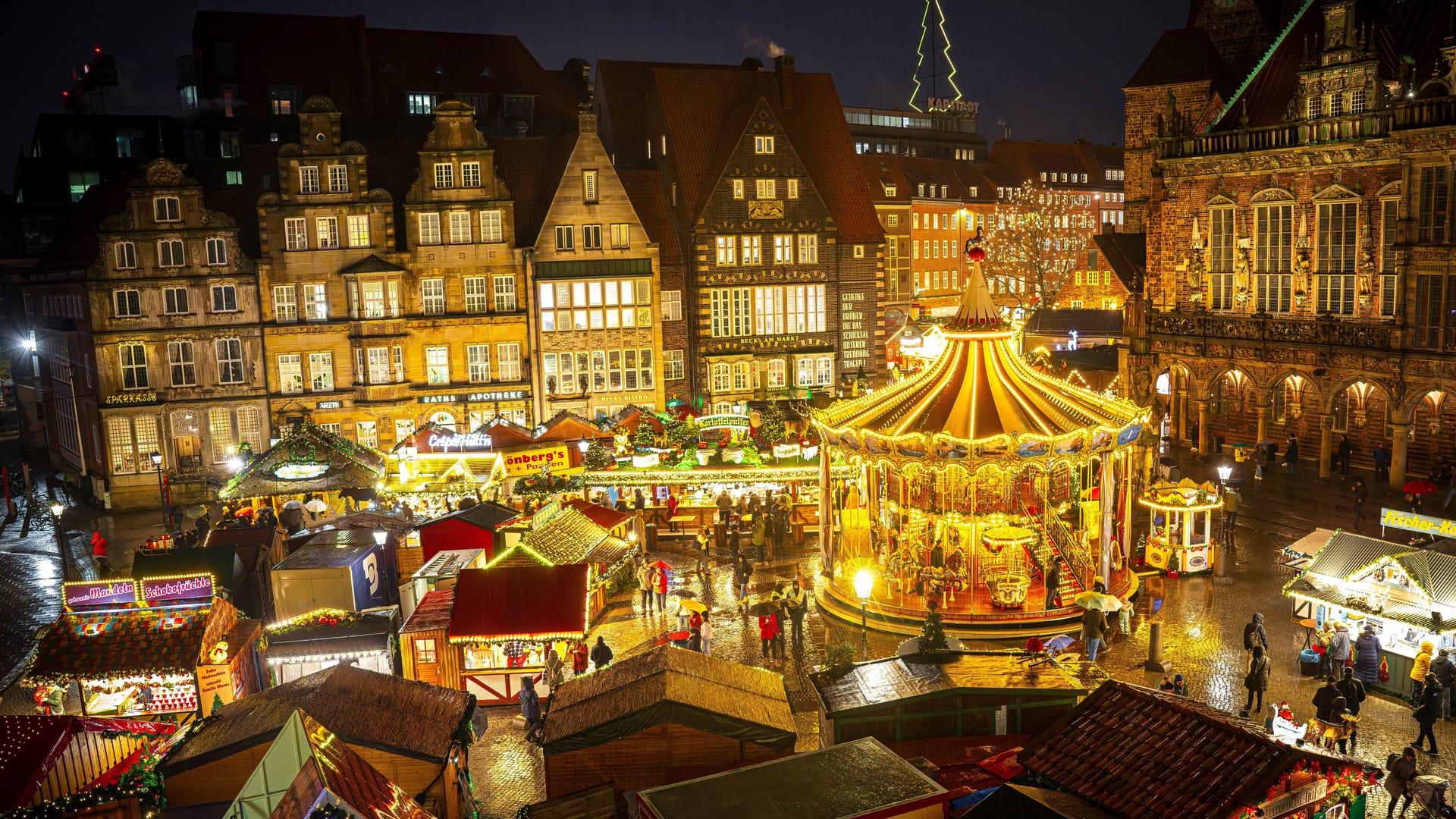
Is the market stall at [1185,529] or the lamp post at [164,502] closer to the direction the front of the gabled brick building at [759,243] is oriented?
the market stall

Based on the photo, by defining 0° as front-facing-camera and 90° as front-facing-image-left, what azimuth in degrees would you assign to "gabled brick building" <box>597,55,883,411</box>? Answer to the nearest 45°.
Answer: approximately 0°

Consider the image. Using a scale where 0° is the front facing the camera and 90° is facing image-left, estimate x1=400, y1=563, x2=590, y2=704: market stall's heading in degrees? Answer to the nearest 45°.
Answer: approximately 0°

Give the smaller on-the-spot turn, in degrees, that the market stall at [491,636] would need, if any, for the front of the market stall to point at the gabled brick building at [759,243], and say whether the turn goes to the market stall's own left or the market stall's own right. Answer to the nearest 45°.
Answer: approximately 135° to the market stall's own left

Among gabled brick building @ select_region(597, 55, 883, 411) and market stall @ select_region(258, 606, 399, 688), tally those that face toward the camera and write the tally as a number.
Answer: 2

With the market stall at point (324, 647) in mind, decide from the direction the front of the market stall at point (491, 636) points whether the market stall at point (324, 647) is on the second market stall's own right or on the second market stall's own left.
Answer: on the second market stall's own right

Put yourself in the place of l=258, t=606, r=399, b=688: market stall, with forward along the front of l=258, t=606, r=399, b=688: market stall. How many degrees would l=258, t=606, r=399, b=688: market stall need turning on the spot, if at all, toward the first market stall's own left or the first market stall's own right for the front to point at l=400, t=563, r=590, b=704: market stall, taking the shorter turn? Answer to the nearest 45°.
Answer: approximately 90° to the first market stall's own left

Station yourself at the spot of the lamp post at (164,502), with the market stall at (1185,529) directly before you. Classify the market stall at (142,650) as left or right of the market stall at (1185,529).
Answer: right

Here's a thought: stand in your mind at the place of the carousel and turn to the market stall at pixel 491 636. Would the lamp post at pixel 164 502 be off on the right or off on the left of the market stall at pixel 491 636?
right

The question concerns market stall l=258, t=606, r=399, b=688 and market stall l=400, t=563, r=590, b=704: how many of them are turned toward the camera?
2

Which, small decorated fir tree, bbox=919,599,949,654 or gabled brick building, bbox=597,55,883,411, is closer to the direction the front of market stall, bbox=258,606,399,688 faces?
the small decorated fir tree
